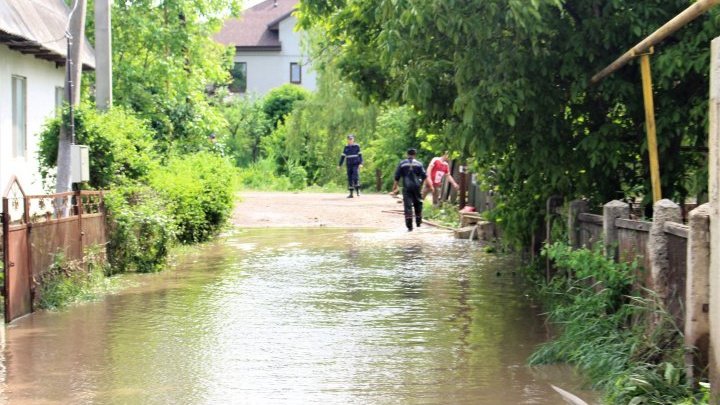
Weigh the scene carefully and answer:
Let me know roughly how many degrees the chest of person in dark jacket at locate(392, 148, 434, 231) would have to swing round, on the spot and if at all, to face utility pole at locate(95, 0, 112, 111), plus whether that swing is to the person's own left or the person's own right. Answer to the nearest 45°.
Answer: approximately 135° to the person's own left

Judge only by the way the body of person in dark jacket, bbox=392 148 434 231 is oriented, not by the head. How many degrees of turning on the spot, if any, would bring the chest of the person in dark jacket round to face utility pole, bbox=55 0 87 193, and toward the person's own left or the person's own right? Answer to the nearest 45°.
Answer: approximately 135° to the person's own left

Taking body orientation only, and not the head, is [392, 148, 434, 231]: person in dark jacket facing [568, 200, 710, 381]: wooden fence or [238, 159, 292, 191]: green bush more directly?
the green bush

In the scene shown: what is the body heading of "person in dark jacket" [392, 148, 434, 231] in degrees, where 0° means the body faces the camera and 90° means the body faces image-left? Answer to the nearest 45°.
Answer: approximately 180°

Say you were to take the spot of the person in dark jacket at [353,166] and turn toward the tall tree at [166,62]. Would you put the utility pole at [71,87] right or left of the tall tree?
left

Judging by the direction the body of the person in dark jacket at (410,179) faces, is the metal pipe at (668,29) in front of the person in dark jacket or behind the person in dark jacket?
behind

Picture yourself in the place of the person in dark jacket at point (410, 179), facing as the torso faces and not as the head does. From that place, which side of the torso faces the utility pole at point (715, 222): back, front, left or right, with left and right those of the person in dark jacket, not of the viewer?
back

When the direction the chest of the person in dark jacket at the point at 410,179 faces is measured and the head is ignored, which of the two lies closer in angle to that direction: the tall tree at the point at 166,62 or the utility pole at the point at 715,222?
the tall tree
